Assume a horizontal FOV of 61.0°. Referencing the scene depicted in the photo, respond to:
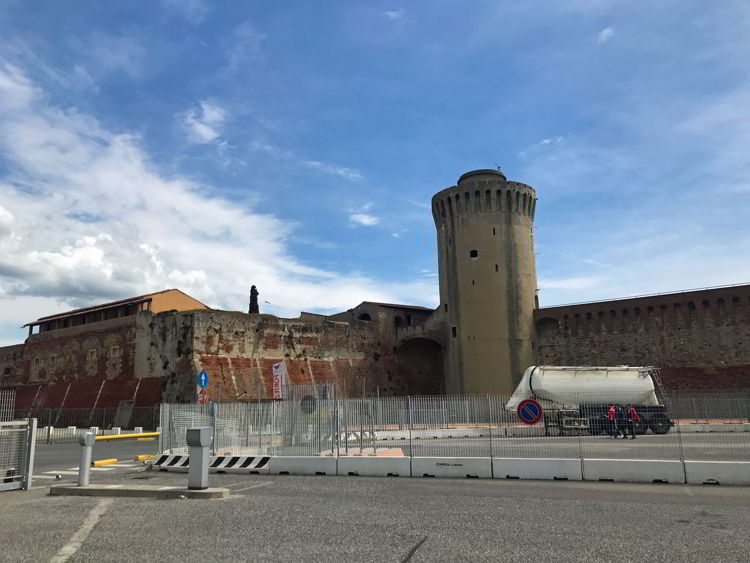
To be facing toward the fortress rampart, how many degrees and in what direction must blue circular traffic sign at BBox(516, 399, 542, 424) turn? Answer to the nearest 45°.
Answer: approximately 180°

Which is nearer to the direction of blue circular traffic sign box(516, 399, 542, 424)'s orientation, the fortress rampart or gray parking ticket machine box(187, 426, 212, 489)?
the gray parking ticket machine

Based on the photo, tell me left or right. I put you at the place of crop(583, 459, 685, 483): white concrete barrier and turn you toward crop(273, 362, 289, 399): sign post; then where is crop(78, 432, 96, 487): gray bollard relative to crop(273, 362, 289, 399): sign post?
left

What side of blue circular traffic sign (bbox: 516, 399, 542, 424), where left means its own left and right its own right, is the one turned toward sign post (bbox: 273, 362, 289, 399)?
right

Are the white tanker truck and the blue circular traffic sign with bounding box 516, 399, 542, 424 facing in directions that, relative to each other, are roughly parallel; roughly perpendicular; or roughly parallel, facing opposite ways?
roughly perpendicular

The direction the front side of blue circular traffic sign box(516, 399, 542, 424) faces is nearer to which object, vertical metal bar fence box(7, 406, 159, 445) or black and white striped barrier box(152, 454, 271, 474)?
the black and white striped barrier

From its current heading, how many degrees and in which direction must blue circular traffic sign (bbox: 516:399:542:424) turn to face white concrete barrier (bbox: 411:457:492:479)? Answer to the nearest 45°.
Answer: approximately 45° to its right

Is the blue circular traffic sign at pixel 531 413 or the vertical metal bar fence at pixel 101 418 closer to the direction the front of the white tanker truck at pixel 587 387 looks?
the vertical metal bar fence

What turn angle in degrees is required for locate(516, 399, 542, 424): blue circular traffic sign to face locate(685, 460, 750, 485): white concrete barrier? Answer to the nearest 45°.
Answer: approximately 45° to its left

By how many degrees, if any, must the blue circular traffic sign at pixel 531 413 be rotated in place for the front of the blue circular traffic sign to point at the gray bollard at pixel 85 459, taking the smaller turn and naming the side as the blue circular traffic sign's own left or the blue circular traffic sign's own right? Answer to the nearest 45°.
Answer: approximately 45° to the blue circular traffic sign's own right

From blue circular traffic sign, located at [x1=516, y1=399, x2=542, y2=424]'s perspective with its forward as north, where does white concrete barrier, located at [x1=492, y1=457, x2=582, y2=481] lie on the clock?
The white concrete barrier is roughly at 12 o'clock from the blue circular traffic sign.
